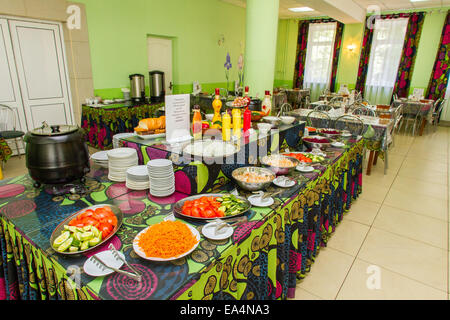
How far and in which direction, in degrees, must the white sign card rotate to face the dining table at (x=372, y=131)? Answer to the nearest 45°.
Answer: approximately 135° to its left

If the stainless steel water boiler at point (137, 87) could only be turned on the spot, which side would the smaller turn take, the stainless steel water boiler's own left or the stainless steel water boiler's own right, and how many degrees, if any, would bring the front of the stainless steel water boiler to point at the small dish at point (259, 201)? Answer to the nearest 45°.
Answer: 0° — it already faces it

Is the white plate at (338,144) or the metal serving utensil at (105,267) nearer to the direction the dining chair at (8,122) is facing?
the white plate

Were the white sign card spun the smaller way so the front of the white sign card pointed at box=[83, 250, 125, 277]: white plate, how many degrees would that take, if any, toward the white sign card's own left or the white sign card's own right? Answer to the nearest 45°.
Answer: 0° — it already faces it

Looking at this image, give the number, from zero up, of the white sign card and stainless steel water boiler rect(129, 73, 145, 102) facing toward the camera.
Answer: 2

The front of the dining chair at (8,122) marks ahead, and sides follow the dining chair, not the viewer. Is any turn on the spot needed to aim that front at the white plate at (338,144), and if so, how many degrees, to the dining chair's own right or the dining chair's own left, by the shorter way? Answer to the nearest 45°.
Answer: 0° — it already faces it

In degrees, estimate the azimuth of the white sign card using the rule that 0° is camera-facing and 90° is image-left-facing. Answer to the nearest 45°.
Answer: approximately 0°

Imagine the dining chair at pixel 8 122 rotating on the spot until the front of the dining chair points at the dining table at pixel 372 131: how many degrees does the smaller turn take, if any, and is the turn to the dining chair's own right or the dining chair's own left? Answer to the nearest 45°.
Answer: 0° — it already faces it

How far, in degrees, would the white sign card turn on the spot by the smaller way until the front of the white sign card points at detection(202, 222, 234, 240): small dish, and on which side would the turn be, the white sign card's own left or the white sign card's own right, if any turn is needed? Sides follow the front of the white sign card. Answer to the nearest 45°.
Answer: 0° — it already faces it
